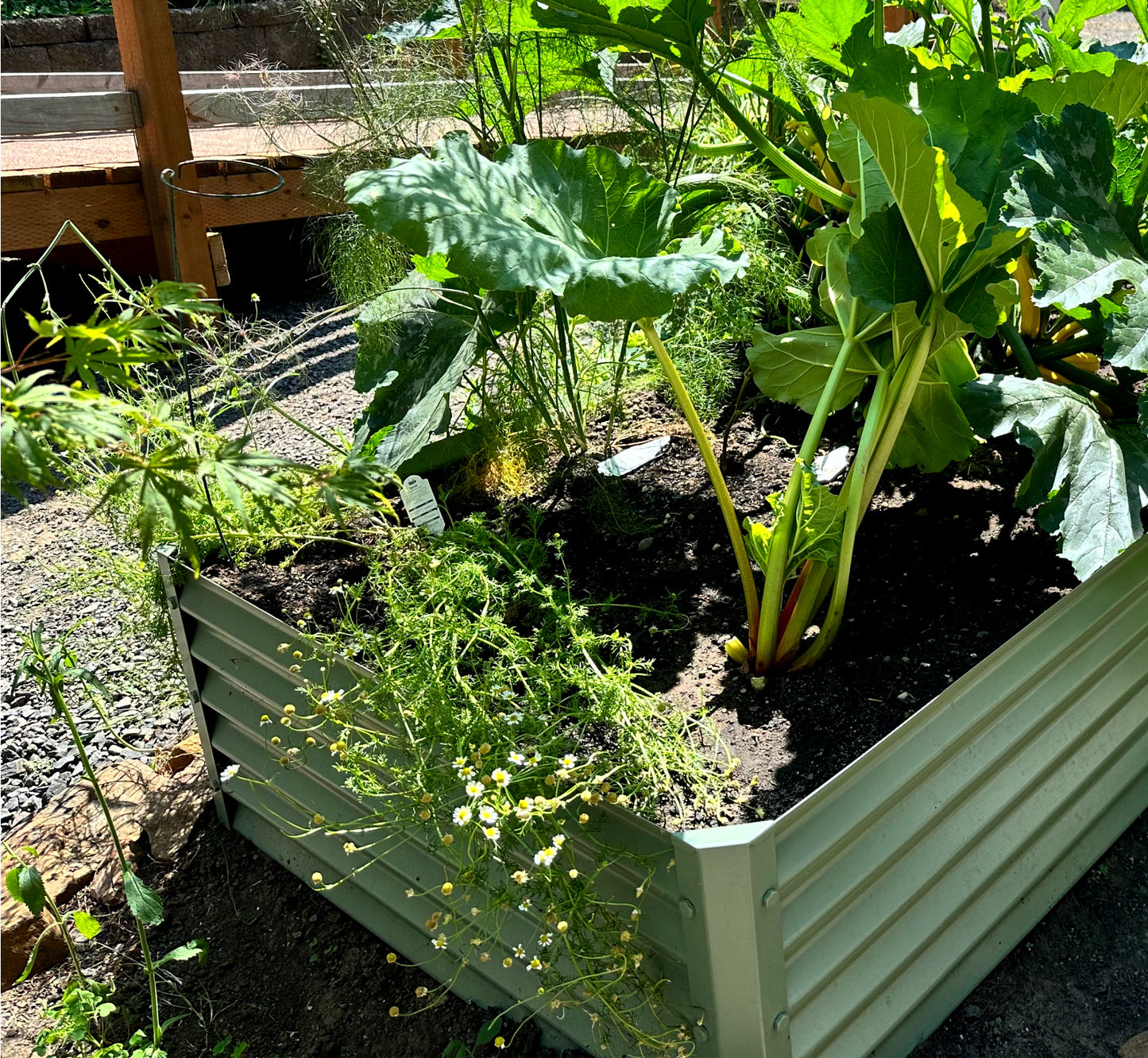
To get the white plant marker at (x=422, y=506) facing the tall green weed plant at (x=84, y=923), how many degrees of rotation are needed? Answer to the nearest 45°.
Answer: approximately 45° to its right

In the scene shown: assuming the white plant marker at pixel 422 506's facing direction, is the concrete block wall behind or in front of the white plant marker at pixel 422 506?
behind

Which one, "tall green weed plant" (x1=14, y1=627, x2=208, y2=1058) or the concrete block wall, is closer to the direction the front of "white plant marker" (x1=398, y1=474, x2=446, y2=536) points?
the tall green weed plant

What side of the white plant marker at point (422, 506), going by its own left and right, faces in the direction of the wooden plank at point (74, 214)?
back

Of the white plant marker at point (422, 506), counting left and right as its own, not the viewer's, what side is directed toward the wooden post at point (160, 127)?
back

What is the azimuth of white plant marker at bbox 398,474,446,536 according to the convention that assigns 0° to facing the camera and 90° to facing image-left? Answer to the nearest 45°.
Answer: approximately 0°
